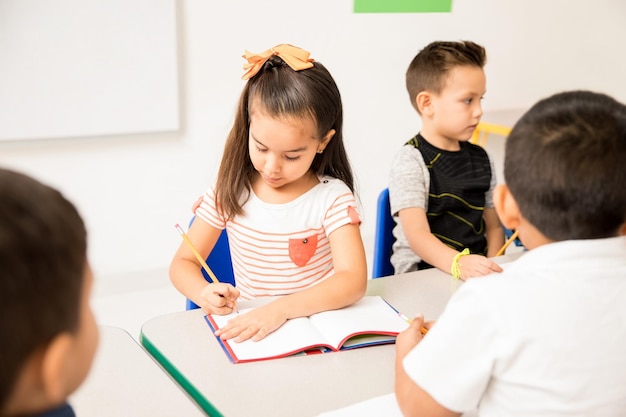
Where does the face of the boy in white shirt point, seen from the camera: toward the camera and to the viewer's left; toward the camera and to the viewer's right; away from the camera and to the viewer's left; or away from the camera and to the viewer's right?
away from the camera and to the viewer's left

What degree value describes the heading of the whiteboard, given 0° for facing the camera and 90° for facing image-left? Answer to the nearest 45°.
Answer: approximately 0°

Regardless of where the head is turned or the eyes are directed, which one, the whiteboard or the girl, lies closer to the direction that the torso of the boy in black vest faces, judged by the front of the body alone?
the girl

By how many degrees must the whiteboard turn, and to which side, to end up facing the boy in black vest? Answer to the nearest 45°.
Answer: approximately 45° to its left

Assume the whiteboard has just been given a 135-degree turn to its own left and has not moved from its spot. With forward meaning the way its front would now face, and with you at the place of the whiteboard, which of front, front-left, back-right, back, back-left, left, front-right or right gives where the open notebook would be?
back-right

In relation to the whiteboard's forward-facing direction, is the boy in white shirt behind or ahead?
ahead

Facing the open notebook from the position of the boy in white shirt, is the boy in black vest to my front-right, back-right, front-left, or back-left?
front-right

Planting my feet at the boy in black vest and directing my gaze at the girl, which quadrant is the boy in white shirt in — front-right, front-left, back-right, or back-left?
front-left

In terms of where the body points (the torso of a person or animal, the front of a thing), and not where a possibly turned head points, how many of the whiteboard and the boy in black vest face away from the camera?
0
